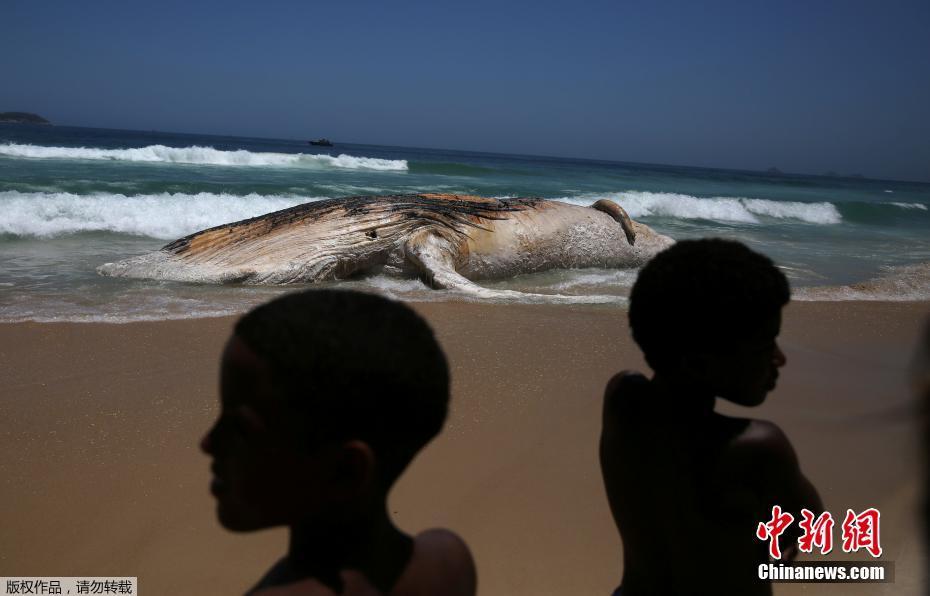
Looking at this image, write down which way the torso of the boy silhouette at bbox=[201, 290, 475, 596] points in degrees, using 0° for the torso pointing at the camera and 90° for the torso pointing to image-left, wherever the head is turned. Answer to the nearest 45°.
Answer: approximately 90°

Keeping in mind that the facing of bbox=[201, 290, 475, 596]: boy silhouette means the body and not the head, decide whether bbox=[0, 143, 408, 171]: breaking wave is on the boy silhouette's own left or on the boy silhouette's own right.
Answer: on the boy silhouette's own right

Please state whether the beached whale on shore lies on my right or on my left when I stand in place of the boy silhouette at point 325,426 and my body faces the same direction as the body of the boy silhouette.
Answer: on my right

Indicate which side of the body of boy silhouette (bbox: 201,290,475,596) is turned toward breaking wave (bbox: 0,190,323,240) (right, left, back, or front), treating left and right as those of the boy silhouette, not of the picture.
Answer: right

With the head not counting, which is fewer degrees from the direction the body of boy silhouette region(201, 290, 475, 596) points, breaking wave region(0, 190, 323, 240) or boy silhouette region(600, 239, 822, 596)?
the breaking wave
